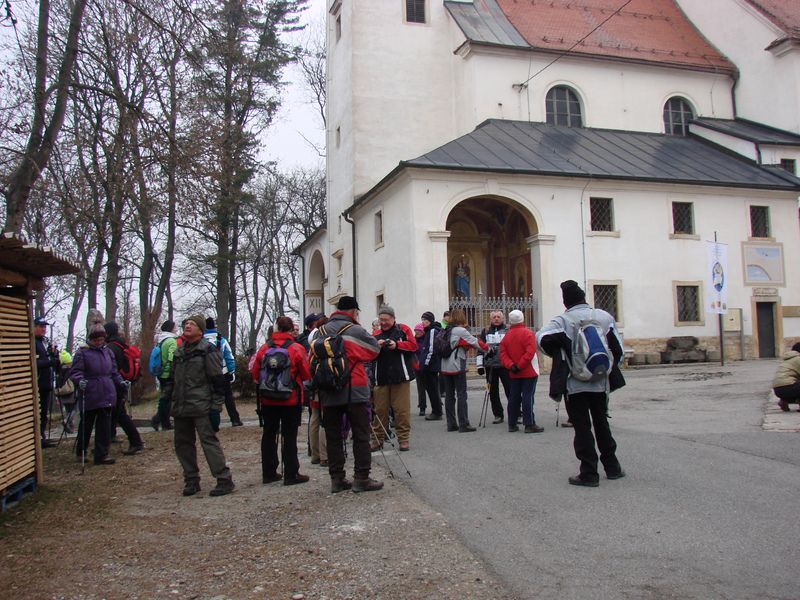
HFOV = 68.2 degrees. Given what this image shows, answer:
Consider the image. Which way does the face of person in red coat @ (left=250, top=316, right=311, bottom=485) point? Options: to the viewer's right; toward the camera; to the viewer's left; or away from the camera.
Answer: away from the camera

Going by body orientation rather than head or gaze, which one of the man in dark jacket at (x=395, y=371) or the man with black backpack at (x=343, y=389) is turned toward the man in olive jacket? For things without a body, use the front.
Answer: the man in dark jacket

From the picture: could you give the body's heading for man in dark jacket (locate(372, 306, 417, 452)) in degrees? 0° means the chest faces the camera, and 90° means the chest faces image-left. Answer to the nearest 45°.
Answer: approximately 45°

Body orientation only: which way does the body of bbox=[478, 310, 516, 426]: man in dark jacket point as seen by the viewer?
toward the camera

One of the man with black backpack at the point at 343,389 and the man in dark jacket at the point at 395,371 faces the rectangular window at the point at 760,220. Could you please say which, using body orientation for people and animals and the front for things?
the man with black backpack

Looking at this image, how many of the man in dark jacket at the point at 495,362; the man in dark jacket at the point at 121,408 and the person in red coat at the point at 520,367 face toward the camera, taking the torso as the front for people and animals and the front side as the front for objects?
1

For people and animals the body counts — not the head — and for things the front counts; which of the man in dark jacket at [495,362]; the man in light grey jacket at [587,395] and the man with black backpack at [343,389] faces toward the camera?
the man in dark jacket at [495,362]

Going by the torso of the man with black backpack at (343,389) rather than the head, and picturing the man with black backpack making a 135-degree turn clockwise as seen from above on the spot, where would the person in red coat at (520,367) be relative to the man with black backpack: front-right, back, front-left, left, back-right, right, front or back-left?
back-left

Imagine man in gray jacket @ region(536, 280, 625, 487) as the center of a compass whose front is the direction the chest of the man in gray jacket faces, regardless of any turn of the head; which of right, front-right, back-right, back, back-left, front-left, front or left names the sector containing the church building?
front-right

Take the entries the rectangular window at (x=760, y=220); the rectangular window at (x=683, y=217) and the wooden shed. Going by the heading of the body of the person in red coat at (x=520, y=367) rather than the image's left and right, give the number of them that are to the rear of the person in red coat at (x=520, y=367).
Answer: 1

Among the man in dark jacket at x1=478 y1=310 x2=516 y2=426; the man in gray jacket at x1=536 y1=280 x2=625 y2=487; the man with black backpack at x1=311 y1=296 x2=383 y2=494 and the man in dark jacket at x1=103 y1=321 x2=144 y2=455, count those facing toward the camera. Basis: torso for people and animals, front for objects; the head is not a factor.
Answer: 1

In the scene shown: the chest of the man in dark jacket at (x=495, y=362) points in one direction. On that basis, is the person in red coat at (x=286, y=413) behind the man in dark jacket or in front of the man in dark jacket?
in front
